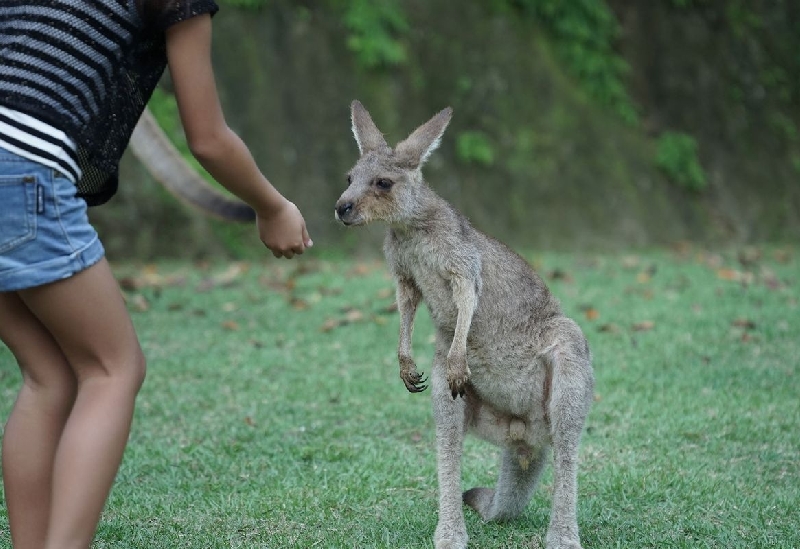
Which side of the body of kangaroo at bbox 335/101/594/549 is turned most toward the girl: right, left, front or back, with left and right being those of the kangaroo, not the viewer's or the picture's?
front

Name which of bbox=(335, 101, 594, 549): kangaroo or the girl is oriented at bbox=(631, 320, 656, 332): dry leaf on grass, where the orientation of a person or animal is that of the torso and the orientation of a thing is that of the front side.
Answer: the girl

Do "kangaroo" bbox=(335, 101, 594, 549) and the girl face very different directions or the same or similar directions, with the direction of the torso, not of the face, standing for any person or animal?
very different directions

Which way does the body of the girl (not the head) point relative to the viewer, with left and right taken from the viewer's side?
facing away from the viewer and to the right of the viewer

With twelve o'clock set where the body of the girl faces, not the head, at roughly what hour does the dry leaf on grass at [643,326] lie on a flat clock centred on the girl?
The dry leaf on grass is roughly at 12 o'clock from the girl.

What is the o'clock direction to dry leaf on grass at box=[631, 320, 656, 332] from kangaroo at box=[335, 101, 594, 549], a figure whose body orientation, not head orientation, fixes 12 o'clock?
The dry leaf on grass is roughly at 5 o'clock from the kangaroo.
